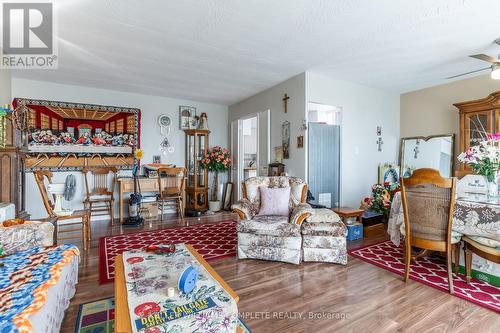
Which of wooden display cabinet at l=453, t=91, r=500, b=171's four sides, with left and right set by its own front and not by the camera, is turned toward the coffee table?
front

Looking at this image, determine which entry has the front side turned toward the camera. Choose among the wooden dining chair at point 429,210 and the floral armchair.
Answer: the floral armchair

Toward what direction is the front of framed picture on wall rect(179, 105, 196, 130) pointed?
toward the camera

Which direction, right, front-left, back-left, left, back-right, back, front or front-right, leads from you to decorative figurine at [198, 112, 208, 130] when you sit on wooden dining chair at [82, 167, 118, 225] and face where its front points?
left

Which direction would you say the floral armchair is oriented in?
toward the camera

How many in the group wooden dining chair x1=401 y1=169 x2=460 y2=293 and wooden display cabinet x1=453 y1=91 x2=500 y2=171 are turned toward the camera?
1

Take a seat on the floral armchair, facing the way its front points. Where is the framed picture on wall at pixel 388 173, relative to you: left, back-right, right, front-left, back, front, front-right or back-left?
back-left

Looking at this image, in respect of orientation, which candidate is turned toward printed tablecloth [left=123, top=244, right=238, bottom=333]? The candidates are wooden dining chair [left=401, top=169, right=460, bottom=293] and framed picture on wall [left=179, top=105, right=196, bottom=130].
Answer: the framed picture on wall

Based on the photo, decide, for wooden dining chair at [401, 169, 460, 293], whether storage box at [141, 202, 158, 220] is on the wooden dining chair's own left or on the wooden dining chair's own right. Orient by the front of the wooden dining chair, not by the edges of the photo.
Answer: on the wooden dining chair's own left

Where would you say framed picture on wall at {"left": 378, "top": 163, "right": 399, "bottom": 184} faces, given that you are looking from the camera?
facing the viewer

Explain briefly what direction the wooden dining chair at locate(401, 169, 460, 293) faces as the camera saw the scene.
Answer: facing away from the viewer and to the right of the viewer

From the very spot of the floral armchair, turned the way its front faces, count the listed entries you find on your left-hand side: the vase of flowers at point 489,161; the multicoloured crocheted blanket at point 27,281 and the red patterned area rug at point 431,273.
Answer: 2

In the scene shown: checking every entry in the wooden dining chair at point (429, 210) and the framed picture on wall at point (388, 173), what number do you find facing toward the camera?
1
